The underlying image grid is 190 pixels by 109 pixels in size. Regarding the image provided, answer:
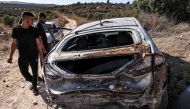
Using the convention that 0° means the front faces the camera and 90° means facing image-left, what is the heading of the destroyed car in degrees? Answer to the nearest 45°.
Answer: approximately 180°

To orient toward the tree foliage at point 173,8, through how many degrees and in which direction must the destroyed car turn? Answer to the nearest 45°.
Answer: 0° — it already faces it

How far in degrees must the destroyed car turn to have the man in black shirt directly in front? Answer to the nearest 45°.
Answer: approximately 45° to its left
